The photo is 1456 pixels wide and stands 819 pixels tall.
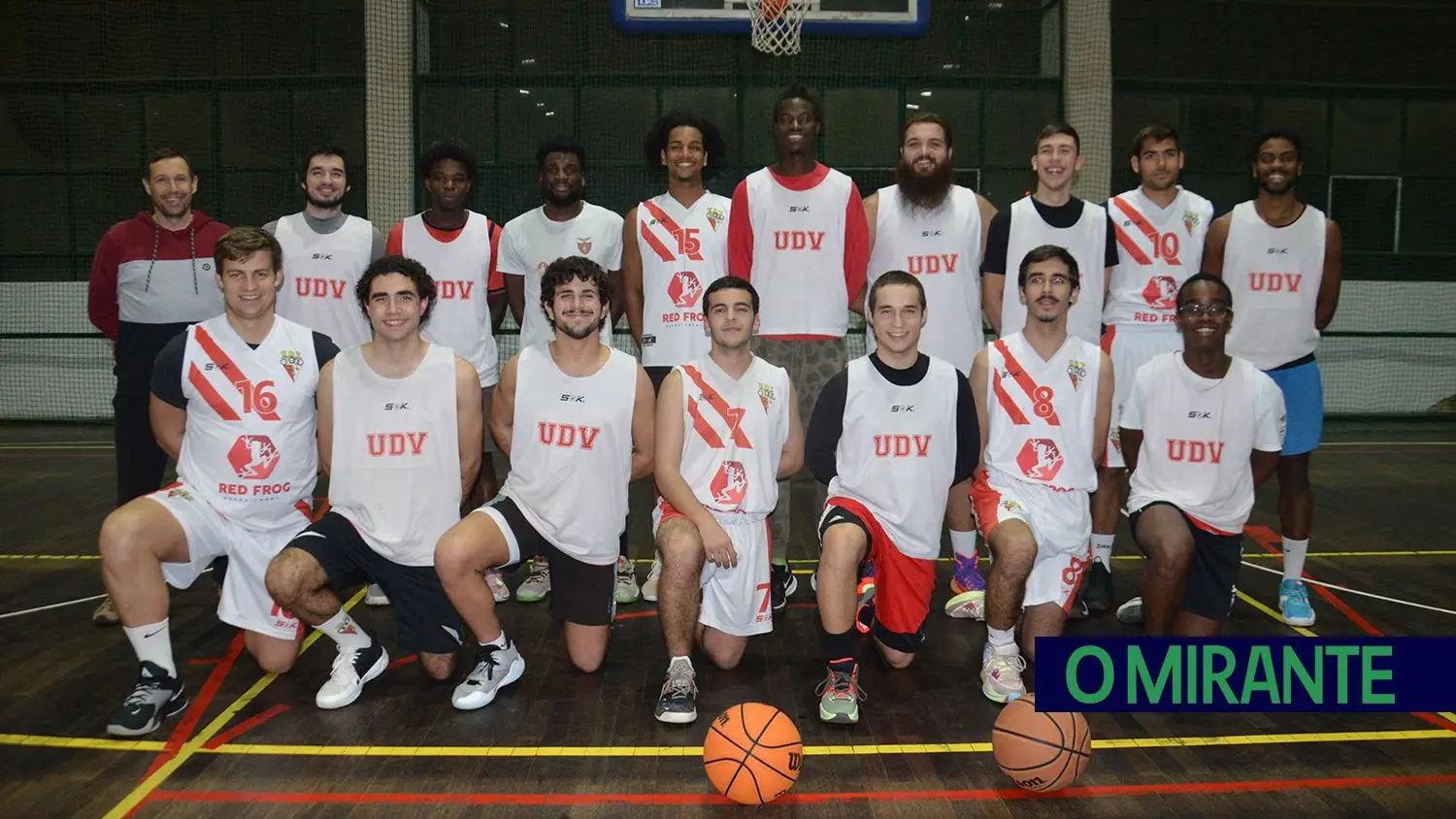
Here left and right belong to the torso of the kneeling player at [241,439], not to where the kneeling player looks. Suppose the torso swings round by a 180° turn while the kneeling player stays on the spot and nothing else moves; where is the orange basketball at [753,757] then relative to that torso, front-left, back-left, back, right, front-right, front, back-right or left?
back-right

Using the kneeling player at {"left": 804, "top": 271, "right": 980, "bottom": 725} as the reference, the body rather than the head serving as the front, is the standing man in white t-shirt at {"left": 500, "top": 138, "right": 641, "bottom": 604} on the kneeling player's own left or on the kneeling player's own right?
on the kneeling player's own right

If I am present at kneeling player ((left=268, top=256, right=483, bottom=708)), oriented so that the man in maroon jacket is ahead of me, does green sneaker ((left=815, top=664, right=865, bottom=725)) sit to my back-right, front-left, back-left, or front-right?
back-right

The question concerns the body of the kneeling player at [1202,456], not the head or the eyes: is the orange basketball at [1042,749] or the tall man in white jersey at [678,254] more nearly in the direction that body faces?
the orange basketball

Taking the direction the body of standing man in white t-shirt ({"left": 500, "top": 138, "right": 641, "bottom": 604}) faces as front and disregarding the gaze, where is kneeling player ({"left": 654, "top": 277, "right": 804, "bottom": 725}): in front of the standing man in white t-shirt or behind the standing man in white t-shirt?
in front

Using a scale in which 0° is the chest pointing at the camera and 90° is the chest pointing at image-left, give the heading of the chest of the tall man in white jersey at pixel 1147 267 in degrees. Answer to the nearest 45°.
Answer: approximately 0°

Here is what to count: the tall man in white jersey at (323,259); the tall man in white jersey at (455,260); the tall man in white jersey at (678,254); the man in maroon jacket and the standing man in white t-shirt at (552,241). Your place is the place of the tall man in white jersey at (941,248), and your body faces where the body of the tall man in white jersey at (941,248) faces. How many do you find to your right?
5

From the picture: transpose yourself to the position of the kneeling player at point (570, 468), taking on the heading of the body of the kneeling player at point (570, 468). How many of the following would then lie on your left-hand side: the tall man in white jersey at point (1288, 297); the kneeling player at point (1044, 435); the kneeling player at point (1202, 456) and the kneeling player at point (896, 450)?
4

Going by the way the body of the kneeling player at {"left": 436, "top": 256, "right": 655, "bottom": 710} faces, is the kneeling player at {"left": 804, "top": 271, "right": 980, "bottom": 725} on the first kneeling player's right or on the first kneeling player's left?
on the first kneeling player's left
